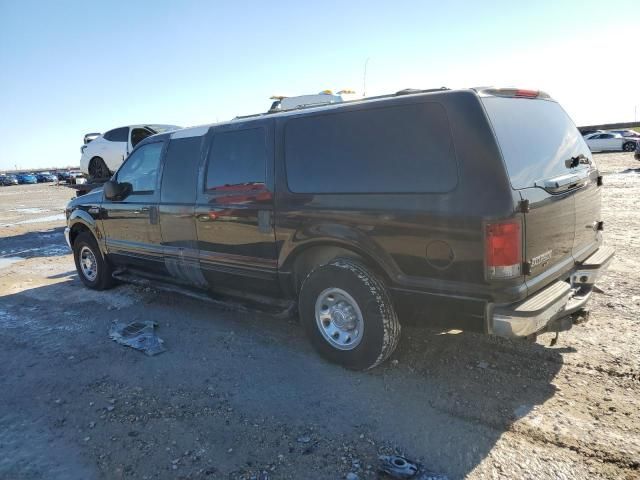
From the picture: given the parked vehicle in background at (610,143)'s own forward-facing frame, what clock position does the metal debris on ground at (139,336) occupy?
The metal debris on ground is roughly at 3 o'clock from the parked vehicle in background.

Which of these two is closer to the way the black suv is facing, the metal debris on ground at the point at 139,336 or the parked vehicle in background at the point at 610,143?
the metal debris on ground

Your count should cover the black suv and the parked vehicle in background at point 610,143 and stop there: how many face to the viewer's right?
1

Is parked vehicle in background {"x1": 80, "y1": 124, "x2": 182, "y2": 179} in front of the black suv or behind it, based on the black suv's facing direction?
in front

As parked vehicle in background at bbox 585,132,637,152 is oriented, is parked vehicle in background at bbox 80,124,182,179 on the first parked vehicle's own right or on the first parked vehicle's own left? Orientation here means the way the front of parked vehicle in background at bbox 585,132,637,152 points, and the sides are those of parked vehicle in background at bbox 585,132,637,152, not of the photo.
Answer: on the first parked vehicle's own right

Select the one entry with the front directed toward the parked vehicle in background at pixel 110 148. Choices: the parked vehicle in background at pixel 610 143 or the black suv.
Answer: the black suv

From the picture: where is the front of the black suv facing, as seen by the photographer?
facing away from the viewer and to the left of the viewer

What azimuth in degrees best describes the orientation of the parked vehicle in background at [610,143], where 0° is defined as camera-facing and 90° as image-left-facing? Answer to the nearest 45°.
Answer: approximately 270°

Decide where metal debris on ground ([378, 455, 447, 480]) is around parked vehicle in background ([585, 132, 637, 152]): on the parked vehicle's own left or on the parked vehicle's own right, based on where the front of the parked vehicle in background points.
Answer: on the parked vehicle's own right
